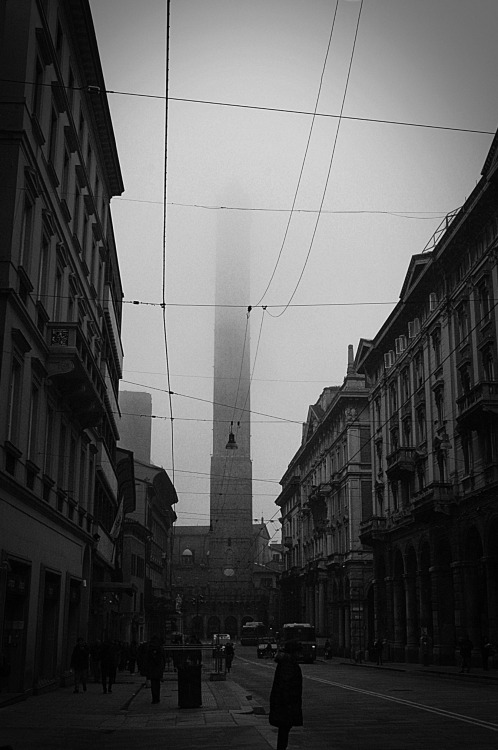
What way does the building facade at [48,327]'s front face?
to the viewer's right

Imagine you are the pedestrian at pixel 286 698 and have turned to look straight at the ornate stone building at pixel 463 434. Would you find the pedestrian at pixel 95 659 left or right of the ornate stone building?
left

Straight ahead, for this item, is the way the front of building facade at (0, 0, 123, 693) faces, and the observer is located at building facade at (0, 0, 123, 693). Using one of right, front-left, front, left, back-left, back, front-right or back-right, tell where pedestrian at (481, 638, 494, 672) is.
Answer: front-left

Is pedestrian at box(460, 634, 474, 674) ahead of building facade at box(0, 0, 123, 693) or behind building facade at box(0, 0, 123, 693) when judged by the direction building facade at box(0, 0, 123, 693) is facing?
ahead

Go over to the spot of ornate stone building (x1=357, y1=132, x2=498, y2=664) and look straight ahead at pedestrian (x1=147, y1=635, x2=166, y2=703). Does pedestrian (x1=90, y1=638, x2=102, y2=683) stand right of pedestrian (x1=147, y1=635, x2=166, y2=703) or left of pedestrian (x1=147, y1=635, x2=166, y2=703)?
right
